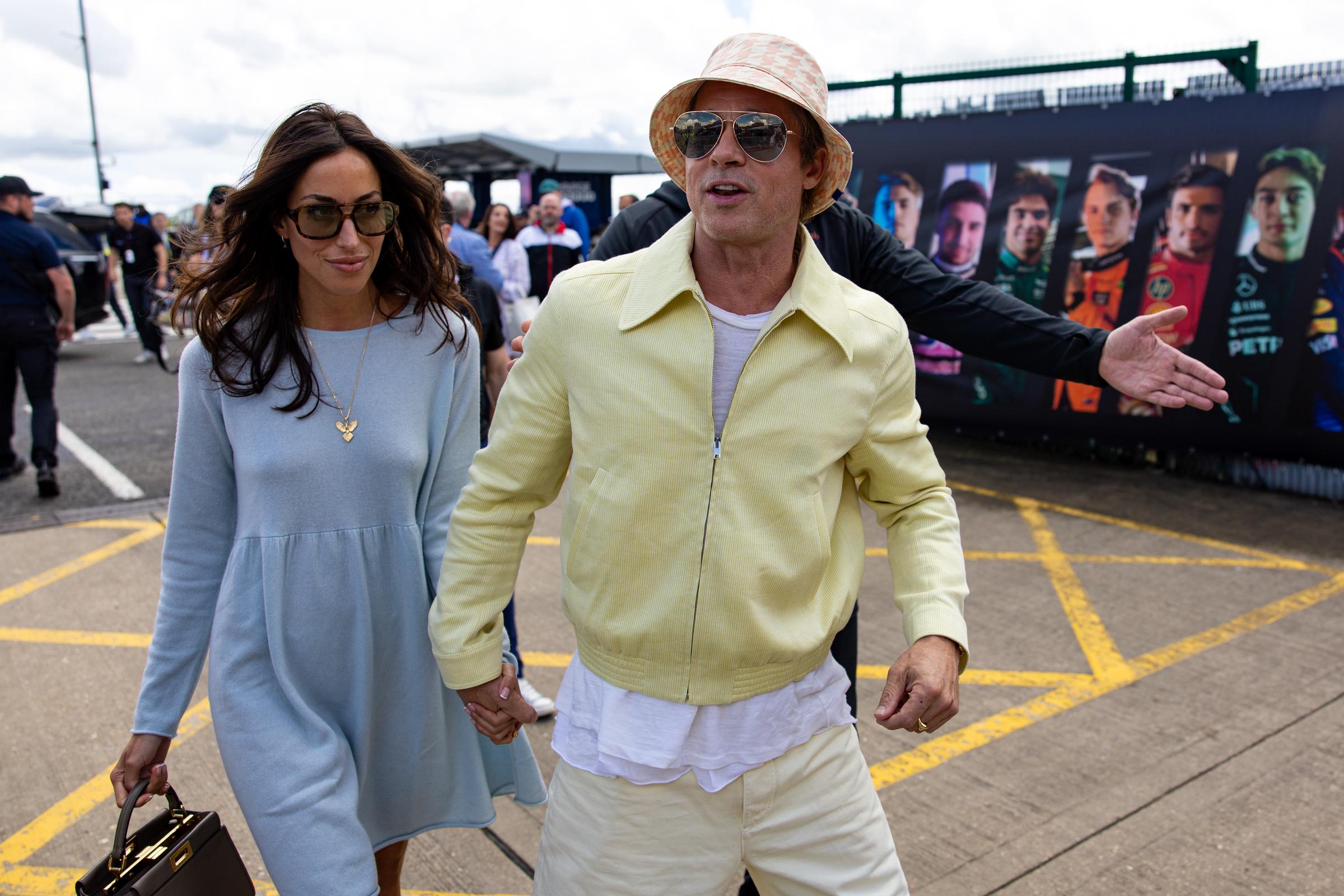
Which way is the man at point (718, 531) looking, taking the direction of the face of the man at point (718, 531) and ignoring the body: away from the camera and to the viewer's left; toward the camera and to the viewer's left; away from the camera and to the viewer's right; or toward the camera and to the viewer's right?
toward the camera and to the viewer's left

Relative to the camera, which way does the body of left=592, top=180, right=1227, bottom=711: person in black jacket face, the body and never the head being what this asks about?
toward the camera

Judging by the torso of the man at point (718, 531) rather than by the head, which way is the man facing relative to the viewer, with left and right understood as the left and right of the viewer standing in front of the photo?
facing the viewer

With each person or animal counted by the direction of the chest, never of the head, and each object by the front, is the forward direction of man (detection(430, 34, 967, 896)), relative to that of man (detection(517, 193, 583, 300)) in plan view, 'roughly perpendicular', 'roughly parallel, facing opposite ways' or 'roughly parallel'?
roughly parallel

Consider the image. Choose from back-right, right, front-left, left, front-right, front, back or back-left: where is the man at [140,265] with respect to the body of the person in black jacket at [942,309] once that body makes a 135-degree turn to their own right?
front

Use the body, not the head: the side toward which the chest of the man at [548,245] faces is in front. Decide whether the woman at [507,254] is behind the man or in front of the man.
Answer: in front

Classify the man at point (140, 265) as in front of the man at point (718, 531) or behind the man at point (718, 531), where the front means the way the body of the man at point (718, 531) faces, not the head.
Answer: behind

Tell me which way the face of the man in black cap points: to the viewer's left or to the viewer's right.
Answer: to the viewer's right

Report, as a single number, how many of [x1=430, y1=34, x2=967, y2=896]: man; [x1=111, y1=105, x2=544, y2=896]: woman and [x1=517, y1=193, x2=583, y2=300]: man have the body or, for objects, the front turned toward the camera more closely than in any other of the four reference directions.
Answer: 3

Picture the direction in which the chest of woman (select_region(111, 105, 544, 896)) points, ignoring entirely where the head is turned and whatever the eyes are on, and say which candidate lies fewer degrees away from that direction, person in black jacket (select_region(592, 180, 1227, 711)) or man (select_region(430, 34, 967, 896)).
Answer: the man

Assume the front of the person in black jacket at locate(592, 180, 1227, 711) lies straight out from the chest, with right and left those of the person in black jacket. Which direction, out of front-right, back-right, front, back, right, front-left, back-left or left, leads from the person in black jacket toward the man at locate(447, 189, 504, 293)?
back-right

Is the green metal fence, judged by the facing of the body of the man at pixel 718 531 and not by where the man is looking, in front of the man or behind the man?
behind

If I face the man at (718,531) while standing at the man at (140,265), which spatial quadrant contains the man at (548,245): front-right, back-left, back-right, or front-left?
front-left
